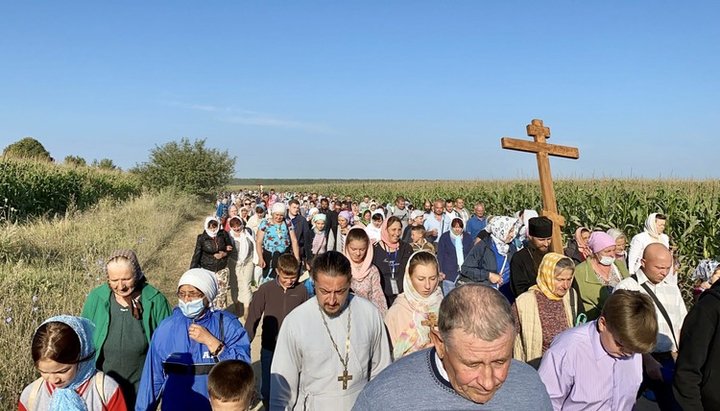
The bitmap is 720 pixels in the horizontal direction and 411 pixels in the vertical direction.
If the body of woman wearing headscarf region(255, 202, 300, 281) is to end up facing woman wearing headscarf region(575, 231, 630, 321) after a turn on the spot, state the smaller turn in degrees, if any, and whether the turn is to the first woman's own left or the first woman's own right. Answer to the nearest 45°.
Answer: approximately 45° to the first woman's own left

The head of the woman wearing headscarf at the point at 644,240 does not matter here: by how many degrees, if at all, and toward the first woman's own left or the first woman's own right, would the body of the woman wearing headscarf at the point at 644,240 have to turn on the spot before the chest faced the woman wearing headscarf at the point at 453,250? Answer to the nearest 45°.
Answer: approximately 135° to the first woman's own right

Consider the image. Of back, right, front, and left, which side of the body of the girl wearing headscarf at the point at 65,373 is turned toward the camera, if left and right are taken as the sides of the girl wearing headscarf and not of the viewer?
front

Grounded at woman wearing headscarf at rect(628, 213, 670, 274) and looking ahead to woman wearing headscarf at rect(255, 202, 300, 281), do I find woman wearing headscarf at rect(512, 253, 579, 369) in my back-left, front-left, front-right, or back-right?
front-left

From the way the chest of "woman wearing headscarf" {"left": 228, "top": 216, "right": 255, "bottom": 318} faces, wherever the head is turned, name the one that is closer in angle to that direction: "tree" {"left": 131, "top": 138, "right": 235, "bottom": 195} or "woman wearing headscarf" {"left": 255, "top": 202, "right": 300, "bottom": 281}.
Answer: the woman wearing headscarf

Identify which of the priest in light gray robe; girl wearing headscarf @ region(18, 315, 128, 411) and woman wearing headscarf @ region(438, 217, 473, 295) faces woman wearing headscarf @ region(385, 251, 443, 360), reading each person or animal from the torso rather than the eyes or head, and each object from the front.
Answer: woman wearing headscarf @ region(438, 217, 473, 295)

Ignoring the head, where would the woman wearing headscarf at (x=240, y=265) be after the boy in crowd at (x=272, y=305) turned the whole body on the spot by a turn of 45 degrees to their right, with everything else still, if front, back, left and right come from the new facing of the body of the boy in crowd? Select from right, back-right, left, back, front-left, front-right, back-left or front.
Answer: back-right

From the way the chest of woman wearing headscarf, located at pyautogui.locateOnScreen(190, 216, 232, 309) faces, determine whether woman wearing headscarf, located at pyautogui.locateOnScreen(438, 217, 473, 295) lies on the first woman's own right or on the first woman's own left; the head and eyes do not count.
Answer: on the first woman's own left

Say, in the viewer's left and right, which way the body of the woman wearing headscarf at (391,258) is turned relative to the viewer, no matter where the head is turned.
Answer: facing the viewer

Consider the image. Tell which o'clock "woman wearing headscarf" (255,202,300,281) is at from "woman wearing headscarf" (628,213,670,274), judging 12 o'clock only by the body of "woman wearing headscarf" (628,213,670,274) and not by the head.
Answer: "woman wearing headscarf" (255,202,300,281) is roughly at 4 o'clock from "woman wearing headscarf" (628,213,670,274).

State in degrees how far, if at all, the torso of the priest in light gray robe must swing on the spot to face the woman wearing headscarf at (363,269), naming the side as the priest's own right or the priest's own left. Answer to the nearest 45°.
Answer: approximately 180°

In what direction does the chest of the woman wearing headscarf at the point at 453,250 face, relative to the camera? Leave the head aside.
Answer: toward the camera

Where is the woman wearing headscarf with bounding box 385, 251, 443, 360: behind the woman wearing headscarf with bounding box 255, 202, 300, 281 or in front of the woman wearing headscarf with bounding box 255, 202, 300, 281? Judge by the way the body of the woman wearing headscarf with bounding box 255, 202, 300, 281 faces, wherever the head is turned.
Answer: in front

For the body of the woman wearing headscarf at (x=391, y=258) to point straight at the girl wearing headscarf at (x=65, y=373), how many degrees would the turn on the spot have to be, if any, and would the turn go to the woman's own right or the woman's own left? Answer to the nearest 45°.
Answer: approximately 45° to the woman's own right

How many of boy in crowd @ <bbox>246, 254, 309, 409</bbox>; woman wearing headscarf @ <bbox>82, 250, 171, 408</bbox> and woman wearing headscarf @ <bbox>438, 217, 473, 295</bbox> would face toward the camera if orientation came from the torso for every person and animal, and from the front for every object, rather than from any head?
3
